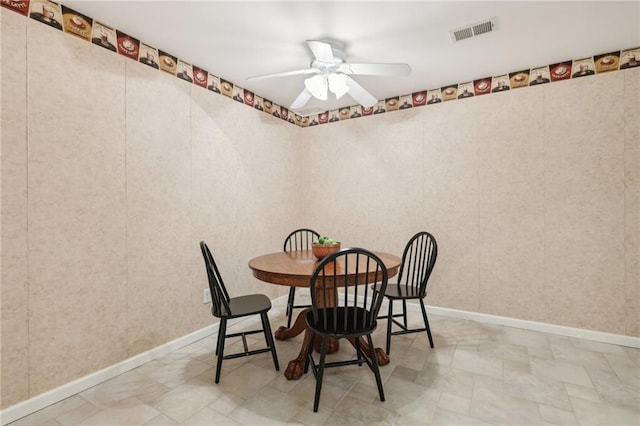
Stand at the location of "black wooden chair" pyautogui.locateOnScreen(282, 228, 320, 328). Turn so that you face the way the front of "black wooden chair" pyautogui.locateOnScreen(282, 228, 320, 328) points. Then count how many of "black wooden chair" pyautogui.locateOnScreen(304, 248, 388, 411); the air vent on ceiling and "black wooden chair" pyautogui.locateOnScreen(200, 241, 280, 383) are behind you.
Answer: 0

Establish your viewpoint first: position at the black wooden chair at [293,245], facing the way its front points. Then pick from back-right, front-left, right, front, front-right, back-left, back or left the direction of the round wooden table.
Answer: front

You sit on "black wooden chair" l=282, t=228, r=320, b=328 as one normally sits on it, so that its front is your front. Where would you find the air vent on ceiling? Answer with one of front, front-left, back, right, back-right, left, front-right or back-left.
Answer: front-left

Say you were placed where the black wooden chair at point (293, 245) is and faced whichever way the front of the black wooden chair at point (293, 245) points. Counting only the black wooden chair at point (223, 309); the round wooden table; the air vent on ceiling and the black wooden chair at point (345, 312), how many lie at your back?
0

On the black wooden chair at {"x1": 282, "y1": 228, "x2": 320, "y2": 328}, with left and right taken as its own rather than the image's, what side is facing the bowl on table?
front

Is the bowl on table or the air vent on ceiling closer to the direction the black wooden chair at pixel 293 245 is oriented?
the bowl on table

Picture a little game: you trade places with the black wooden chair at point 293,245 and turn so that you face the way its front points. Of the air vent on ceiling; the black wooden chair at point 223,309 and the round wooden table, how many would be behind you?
0

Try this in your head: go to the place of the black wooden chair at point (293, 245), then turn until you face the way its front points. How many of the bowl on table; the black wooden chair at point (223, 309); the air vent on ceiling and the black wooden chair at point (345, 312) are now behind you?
0

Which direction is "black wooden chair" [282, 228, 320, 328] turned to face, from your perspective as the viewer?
facing the viewer

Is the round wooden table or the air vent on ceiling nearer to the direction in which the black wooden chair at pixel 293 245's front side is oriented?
the round wooden table

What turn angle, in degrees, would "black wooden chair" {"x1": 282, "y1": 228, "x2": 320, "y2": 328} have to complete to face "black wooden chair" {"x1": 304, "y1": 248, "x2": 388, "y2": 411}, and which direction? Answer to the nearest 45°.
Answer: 0° — it already faces it

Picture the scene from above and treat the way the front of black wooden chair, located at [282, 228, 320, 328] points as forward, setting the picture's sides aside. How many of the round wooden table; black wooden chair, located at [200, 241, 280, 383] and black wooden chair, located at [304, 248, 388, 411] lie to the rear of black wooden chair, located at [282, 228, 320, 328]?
0
